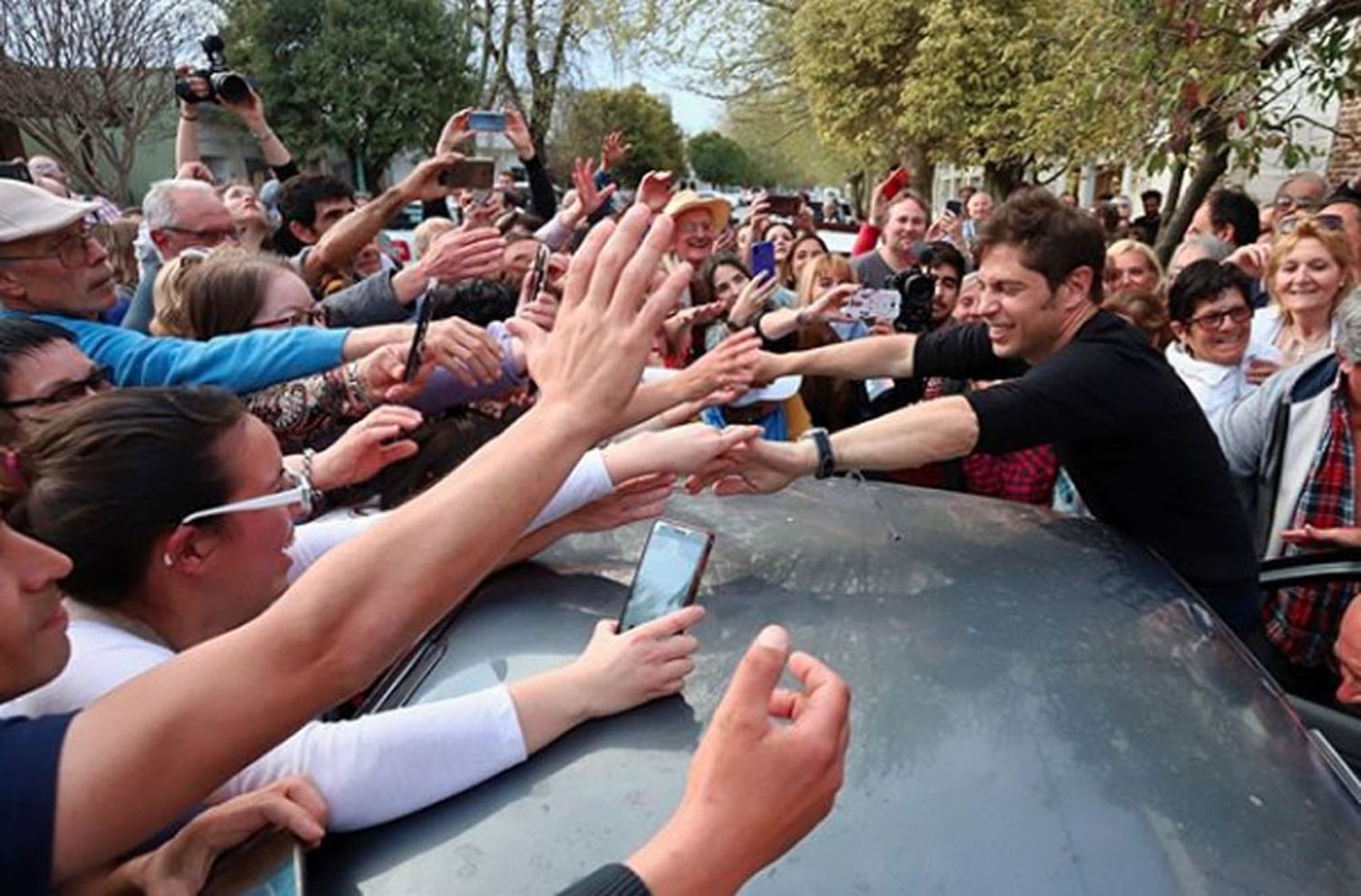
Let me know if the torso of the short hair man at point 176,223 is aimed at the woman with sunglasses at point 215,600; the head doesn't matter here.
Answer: no

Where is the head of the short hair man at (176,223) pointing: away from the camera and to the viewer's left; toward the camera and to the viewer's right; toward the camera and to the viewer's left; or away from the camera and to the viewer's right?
toward the camera and to the viewer's right

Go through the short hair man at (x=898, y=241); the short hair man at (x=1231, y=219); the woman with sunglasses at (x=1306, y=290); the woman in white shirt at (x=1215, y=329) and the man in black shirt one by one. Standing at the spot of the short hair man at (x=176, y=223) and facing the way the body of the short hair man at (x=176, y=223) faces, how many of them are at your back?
0

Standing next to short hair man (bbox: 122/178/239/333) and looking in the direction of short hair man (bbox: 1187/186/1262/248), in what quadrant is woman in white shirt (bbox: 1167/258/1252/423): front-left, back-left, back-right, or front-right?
front-right

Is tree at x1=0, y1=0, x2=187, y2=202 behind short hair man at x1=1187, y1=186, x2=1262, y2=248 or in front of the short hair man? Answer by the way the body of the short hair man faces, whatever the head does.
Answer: in front

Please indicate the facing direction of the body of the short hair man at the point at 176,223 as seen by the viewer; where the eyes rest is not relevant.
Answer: to the viewer's right

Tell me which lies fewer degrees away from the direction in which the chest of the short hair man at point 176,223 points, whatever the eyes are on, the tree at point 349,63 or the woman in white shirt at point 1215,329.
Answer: the woman in white shirt

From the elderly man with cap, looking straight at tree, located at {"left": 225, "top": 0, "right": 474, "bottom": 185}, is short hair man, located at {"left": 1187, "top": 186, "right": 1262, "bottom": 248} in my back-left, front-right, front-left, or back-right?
front-right

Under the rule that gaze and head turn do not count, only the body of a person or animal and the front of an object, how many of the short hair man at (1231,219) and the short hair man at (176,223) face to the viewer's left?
1

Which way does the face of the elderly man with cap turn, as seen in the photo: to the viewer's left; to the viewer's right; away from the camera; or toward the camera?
to the viewer's right

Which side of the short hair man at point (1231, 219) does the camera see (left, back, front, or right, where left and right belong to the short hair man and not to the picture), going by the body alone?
left

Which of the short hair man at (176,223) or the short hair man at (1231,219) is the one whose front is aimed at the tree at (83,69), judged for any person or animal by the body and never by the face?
the short hair man at (1231,219)

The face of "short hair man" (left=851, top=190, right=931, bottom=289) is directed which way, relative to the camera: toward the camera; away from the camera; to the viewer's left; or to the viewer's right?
toward the camera

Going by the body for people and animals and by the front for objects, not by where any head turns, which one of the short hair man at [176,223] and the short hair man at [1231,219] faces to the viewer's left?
the short hair man at [1231,219]
